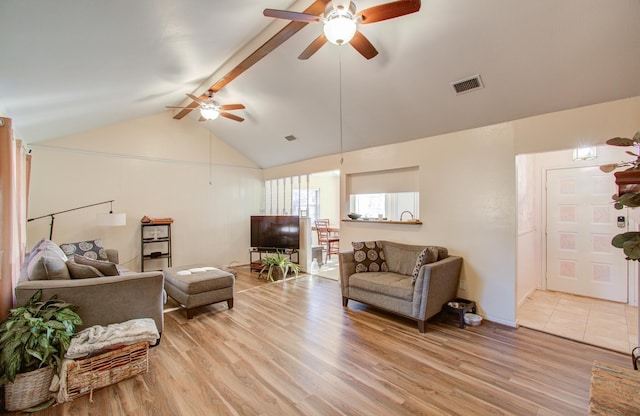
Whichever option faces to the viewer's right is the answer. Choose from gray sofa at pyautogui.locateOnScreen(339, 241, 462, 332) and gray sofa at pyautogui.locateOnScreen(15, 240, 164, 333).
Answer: gray sofa at pyautogui.locateOnScreen(15, 240, 164, 333)

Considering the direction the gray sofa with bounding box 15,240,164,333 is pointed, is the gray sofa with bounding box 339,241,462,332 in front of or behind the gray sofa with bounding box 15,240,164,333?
in front

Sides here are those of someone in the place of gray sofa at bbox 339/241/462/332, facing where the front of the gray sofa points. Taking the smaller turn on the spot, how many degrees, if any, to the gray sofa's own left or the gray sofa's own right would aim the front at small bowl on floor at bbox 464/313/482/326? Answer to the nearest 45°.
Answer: approximately 135° to the gray sofa's own left

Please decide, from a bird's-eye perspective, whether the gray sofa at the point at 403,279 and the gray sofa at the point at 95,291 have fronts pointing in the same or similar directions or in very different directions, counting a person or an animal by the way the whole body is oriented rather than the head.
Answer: very different directions

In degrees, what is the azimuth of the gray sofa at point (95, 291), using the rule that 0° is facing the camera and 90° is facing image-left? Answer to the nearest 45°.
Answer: approximately 270°

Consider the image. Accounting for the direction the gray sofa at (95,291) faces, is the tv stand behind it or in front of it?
in front

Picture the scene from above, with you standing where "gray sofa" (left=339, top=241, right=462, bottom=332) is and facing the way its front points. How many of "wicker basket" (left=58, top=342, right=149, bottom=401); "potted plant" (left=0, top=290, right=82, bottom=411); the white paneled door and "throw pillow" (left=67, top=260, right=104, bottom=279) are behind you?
1

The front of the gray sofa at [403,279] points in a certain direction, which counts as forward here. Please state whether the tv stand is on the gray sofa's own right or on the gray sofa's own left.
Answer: on the gray sofa's own right

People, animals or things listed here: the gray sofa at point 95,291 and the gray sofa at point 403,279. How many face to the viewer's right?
1
